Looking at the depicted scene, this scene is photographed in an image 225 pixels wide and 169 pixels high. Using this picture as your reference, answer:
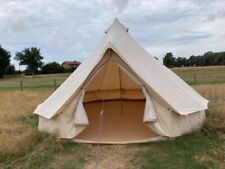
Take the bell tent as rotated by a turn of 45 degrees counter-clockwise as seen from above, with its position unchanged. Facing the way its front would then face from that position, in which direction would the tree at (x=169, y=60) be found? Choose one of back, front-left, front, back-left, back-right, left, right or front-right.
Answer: back-left

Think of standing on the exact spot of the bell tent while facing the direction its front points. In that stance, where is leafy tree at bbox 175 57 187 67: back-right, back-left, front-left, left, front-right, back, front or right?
back

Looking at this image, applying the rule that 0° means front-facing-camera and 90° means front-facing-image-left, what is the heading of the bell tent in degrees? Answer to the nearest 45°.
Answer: approximately 0°

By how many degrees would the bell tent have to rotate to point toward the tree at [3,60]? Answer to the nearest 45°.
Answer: approximately 180°
